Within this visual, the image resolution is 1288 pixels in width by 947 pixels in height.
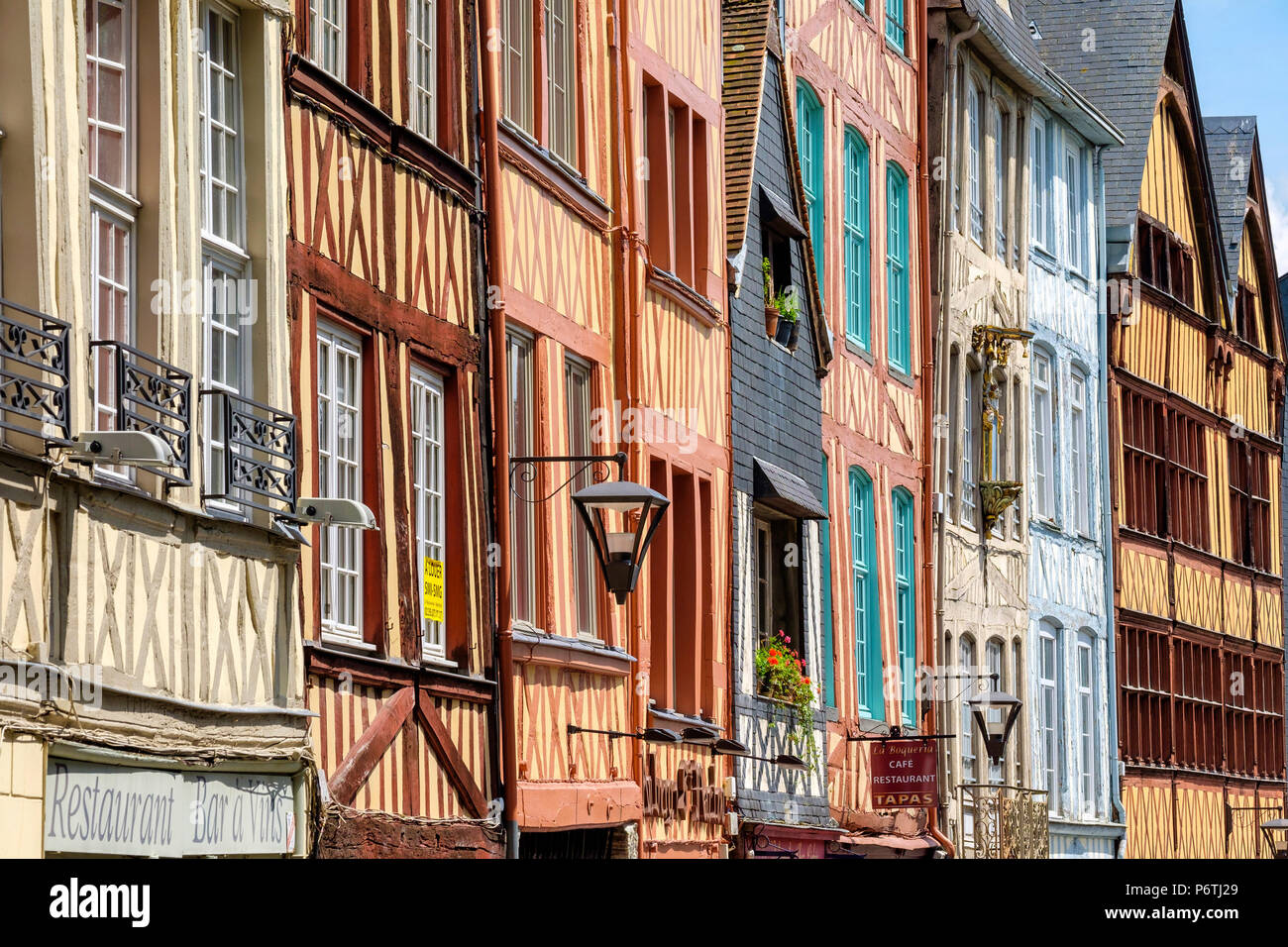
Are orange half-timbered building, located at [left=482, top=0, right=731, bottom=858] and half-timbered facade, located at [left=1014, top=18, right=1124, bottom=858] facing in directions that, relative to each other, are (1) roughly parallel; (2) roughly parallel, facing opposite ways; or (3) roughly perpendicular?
roughly parallel

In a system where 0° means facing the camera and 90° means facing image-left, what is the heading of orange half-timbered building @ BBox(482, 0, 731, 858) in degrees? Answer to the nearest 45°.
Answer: approximately 315°

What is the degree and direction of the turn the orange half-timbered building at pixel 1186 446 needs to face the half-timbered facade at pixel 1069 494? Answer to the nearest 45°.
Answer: approximately 45° to its right

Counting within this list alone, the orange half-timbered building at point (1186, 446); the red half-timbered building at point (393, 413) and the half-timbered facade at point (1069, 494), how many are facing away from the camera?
0

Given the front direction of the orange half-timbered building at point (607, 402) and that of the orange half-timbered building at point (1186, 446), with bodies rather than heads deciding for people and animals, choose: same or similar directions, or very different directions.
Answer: same or similar directions

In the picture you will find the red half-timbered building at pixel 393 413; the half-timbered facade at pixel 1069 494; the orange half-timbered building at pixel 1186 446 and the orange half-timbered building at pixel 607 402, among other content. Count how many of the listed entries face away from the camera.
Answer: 0

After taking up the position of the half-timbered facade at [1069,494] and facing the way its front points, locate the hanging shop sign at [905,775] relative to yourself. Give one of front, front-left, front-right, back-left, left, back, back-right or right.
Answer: front-right

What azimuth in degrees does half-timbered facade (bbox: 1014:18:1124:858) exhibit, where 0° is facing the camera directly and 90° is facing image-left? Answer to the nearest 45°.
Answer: approximately 315°

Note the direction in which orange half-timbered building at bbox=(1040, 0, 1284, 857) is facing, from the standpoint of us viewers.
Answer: facing the viewer and to the right of the viewer

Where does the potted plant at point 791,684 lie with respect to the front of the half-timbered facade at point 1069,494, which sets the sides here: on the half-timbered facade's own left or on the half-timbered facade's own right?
on the half-timbered facade's own right

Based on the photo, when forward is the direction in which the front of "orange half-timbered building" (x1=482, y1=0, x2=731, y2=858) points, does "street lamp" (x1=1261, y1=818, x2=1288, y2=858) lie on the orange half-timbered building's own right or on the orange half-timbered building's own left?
on the orange half-timbered building's own left

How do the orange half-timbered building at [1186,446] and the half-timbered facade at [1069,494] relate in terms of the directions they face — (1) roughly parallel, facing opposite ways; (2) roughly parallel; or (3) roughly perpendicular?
roughly parallel

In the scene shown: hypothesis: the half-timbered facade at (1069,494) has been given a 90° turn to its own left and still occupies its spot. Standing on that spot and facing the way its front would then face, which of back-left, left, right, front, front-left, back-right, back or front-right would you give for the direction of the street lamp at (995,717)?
back-right

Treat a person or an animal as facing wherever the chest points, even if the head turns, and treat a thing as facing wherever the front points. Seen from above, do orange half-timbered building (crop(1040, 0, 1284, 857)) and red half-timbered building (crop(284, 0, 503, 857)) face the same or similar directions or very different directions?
same or similar directions
